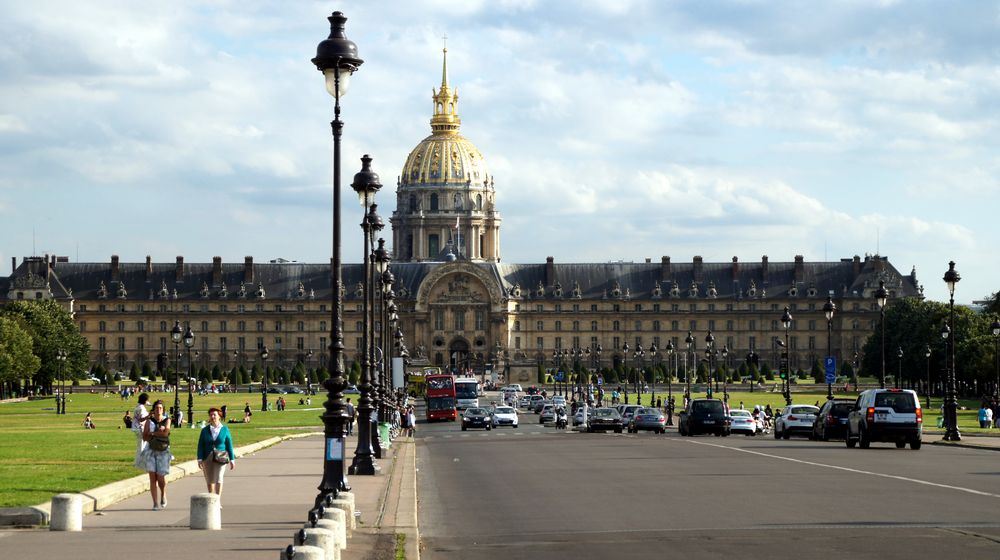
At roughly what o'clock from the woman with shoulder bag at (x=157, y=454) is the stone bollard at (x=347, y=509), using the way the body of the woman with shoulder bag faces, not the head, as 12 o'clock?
The stone bollard is roughly at 11 o'clock from the woman with shoulder bag.

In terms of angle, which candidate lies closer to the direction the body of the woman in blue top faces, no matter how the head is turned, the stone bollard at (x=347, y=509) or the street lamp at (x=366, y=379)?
the stone bollard

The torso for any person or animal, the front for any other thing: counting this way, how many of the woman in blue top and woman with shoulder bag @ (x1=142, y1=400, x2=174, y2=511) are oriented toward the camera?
2

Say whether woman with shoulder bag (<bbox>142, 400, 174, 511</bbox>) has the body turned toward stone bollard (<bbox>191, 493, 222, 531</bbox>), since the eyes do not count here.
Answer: yes

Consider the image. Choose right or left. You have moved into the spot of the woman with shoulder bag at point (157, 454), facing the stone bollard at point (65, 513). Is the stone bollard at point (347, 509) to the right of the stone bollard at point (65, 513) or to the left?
left

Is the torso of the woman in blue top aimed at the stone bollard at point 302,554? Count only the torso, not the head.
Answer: yes

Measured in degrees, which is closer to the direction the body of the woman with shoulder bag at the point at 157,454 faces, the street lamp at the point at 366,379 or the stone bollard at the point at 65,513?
the stone bollard

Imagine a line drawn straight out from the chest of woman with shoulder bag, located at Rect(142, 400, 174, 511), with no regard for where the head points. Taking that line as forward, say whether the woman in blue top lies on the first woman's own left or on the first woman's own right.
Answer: on the first woman's own left

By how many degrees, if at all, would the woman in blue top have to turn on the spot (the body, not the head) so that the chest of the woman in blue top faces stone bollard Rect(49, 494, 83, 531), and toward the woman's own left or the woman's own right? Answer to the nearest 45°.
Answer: approximately 45° to the woman's own right

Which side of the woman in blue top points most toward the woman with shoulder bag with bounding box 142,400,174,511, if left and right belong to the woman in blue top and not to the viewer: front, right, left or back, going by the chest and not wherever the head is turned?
right

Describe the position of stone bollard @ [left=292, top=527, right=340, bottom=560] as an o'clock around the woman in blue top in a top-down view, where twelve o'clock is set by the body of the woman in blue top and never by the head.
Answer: The stone bollard is roughly at 12 o'clock from the woman in blue top.
